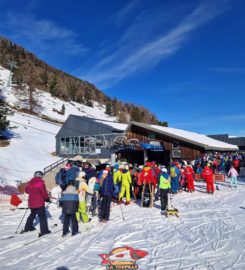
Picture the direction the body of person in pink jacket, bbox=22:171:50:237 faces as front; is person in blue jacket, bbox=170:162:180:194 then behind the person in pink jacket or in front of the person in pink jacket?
in front

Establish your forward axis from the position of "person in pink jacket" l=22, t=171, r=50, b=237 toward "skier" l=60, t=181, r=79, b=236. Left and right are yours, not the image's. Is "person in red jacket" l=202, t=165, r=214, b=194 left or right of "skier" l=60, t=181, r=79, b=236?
left

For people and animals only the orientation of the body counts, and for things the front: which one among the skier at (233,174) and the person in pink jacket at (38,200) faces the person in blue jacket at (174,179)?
the person in pink jacket

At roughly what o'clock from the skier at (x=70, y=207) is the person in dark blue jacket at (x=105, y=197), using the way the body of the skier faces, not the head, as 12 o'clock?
The person in dark blue jacket is roughly at 1 o'clock from the skier.

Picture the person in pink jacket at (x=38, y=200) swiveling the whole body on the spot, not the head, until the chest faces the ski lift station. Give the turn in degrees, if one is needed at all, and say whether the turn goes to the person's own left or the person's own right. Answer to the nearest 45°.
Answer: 0° — they already face it

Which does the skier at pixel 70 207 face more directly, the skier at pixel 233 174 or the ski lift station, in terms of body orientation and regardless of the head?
the ski lift station

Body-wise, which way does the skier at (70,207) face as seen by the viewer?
away from the camera

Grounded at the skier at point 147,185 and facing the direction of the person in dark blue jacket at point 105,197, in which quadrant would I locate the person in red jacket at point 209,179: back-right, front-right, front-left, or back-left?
back-left

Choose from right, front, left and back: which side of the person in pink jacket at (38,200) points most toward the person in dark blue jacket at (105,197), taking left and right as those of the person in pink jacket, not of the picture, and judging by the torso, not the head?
front

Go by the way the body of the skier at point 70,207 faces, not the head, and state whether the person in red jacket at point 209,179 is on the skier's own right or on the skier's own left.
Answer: on the skier's own right

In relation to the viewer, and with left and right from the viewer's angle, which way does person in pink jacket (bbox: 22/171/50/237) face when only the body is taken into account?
facing away from the viewer and to the right of the viewer
